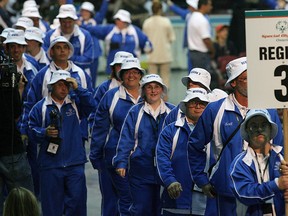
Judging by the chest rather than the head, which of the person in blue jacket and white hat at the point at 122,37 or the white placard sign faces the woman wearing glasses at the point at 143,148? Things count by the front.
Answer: the person in blue jacket and white hat

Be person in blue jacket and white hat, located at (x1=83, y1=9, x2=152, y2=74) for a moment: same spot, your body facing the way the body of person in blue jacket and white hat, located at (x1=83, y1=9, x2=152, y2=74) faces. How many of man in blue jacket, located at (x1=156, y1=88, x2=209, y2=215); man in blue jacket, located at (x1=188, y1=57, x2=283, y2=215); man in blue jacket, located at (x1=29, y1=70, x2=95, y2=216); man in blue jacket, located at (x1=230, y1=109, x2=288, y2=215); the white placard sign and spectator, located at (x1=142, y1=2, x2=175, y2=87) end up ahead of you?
5

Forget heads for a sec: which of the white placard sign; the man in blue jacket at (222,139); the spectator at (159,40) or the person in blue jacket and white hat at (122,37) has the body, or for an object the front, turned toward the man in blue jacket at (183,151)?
the person in blue jacket and white hat at (122,37)

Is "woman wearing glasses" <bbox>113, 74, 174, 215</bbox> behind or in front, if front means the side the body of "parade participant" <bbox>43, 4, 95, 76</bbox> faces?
in front

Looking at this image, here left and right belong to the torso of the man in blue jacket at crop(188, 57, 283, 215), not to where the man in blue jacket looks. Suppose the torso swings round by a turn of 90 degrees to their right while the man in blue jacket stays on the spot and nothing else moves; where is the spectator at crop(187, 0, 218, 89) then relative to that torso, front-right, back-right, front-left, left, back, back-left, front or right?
back-right

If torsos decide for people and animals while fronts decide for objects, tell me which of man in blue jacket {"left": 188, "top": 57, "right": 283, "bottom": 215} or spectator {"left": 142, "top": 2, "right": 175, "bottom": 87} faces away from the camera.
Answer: the spectator

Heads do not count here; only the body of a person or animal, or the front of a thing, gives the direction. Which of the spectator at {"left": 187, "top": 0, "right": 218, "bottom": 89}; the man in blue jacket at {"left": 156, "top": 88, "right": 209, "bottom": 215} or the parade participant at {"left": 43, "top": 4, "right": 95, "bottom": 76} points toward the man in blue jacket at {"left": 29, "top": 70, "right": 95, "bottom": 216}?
the parade participant at {"left": 43, "top": 4, "right": 95, "bottom": 76}

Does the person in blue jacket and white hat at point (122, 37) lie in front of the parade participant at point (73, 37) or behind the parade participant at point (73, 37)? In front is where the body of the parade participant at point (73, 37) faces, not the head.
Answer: behind
